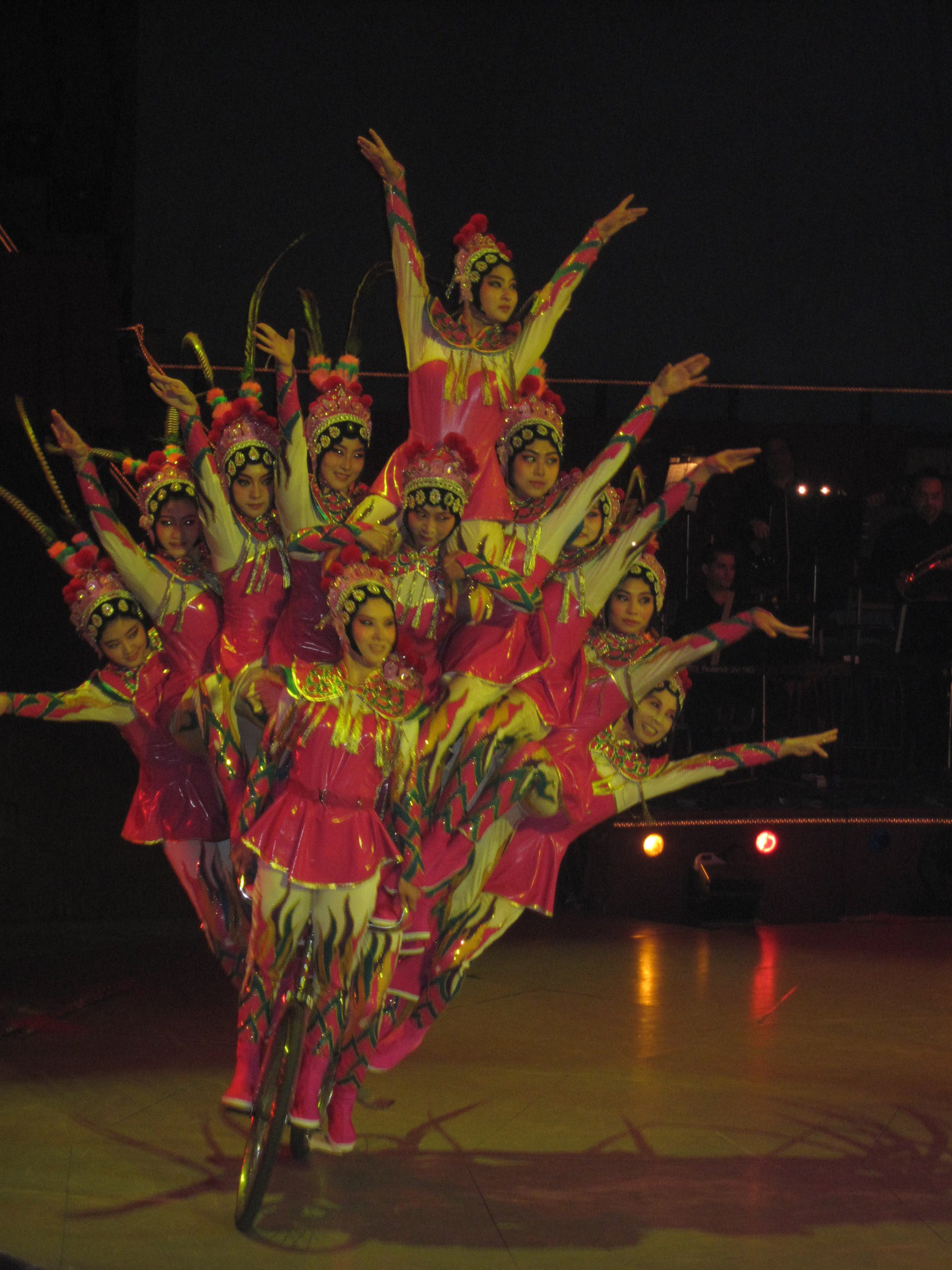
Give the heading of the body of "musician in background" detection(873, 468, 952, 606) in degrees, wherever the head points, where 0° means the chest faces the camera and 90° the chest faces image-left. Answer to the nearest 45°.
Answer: approximately 315°

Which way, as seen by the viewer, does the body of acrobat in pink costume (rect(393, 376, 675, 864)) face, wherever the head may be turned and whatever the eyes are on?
toward the camera

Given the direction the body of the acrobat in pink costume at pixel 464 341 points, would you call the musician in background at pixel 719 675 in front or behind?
behind

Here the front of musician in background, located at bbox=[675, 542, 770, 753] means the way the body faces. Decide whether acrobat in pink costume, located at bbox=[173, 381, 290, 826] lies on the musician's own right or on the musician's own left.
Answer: on the musician's own right

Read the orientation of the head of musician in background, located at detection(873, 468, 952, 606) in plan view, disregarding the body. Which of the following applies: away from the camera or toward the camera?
toward the camera

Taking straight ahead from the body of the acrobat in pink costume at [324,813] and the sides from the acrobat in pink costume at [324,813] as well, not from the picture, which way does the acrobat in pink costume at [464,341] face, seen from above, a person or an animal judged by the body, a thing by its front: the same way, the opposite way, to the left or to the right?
the same way

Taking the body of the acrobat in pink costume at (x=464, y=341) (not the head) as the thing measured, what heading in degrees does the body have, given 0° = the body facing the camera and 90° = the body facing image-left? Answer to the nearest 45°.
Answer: approximately 0°

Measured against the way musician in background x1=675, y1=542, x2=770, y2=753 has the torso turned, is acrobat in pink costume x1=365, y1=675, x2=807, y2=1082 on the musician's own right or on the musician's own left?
on the musician's own right

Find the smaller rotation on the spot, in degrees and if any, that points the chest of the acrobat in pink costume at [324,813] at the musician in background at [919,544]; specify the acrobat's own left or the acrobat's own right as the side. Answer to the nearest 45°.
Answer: approximately 135° to the acrobat's own left

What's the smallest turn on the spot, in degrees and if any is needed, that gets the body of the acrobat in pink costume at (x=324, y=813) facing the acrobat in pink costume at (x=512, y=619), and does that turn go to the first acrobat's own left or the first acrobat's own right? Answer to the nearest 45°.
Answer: approximately 135° to the first acrobat's own left

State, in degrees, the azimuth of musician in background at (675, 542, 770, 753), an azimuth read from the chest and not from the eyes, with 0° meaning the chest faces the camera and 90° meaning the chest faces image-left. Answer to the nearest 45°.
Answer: approximately 315°

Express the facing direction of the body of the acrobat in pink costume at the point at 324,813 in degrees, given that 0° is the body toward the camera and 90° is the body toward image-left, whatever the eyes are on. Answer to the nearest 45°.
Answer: approximately 0°
